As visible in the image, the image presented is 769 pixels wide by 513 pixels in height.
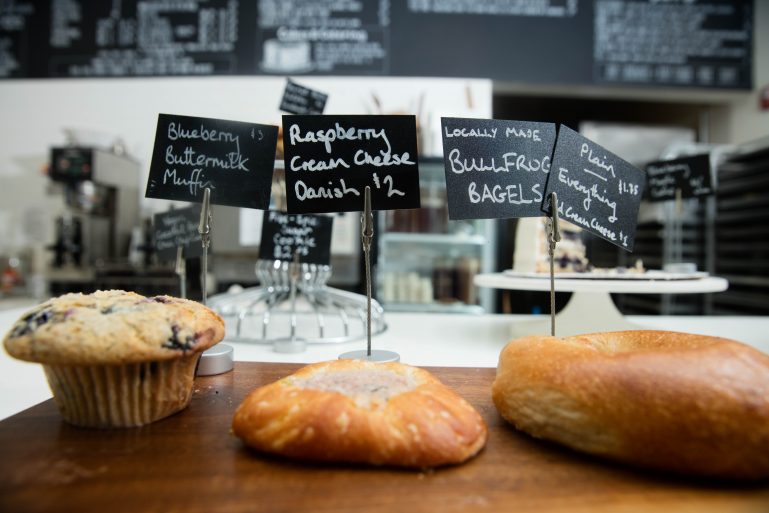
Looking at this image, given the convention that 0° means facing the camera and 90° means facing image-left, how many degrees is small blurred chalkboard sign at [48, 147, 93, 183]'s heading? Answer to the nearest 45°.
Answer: approximately 0°

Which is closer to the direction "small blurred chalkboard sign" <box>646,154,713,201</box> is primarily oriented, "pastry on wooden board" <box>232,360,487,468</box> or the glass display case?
the pastry on wooden board

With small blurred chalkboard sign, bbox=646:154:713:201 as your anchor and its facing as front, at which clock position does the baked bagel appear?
The baked bagel is roughly at 12 o'clock from the small blurred chalkboard sign.

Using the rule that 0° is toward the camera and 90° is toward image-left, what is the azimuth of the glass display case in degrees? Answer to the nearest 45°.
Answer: approximately 0°

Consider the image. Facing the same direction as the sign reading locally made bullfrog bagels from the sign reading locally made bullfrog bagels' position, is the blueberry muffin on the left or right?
on its right

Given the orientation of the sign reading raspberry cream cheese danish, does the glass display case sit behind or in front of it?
behind

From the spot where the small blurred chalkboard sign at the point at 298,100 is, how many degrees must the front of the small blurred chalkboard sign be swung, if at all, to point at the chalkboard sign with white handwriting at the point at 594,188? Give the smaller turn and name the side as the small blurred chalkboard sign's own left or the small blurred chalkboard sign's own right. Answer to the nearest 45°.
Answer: approximately 45° to the small blurred chalkboard sign's own left
